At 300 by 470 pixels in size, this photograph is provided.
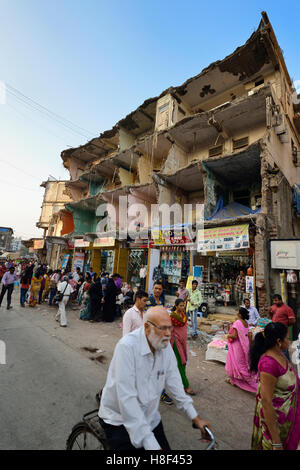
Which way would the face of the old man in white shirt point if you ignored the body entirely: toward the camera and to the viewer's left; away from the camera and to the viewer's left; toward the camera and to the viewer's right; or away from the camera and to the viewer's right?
toward the camera and to the viewer's right

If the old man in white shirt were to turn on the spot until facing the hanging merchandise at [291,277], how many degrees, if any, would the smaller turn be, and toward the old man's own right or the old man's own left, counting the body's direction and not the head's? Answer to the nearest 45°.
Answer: approximately 90° to the old man's own left

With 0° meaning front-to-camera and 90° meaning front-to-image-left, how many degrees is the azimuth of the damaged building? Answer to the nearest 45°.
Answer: approximately 45°

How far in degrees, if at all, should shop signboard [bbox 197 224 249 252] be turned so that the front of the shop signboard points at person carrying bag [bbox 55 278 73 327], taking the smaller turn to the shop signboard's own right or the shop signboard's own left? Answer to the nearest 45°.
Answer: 0° — it already faces them

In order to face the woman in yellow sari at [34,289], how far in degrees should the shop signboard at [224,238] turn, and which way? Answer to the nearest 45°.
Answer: approximately 45° to its right
